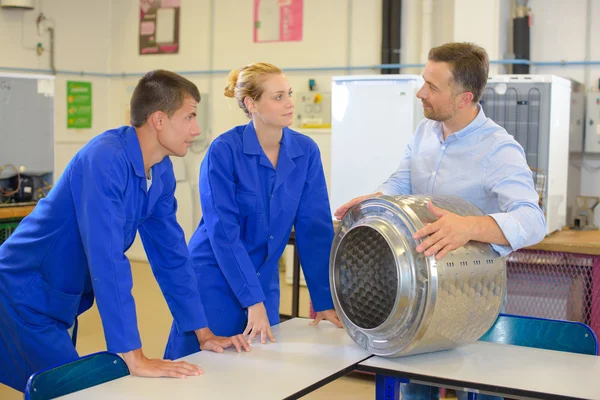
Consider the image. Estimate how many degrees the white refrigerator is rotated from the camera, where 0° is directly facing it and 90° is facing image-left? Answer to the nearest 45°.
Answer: approximately 0°

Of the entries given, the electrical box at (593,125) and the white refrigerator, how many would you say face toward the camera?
2

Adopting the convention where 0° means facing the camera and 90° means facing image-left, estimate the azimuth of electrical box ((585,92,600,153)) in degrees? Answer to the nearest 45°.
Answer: approximately 0°

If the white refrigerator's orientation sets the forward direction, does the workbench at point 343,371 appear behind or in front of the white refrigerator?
in front

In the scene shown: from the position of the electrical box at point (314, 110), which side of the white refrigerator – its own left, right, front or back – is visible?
back

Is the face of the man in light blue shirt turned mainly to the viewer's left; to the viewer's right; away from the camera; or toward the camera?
to the viewer's left

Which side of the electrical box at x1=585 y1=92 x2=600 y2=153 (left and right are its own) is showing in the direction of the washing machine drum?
front

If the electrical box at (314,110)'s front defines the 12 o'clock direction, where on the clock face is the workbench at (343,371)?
The workbench is roughly at 12 o'clock from the electrical box.
